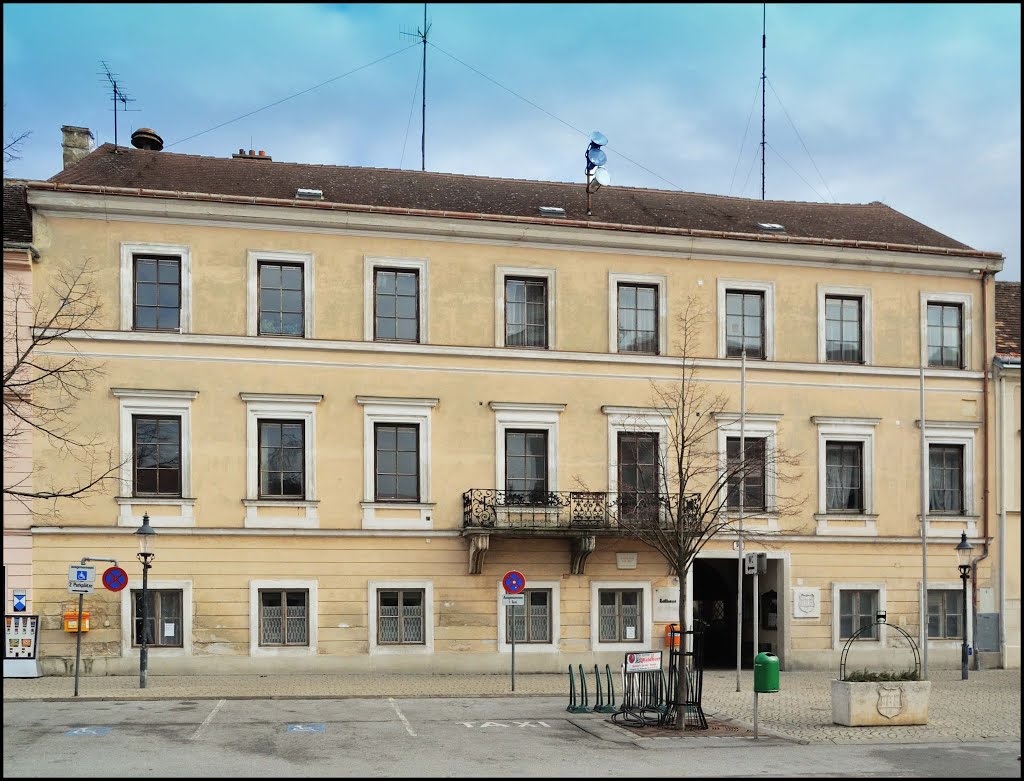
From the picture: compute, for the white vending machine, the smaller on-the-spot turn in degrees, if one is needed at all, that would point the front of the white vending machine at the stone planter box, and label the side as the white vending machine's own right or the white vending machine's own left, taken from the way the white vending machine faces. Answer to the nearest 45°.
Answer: approximately 45° to the white vending machine's own left

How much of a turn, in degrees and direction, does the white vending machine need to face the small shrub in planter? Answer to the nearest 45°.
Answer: approximately 45° to its left

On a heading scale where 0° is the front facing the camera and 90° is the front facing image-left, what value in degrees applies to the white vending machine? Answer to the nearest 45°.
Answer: approximately 0°

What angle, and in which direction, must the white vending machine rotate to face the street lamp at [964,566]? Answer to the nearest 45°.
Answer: approximately 90° to its left

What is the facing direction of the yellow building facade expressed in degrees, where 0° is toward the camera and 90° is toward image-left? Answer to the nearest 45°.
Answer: approximately 0°

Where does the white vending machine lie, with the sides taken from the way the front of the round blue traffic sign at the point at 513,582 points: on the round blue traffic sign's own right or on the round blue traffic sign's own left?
on the round blue traffic sign's own right
